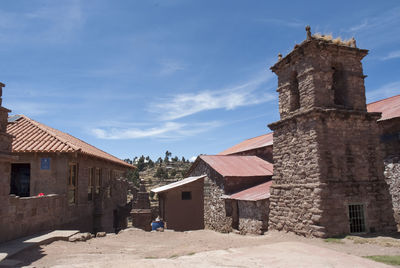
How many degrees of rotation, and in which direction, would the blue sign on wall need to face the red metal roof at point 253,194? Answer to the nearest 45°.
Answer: approximately 90° to its left

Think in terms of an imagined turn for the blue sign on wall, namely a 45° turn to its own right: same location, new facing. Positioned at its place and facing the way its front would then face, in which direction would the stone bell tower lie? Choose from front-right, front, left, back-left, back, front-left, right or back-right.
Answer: left

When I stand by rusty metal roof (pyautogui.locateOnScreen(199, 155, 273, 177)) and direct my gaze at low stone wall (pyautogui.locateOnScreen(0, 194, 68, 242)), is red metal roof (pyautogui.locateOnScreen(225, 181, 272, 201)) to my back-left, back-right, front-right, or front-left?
front-left

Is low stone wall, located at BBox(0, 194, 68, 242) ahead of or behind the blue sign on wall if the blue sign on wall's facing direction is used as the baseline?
ahead

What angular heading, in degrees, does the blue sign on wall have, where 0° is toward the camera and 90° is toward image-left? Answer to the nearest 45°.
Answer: approximately 0°

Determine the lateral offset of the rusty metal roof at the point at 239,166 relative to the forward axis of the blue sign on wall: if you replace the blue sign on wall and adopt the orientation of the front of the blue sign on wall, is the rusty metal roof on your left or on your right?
on your left
